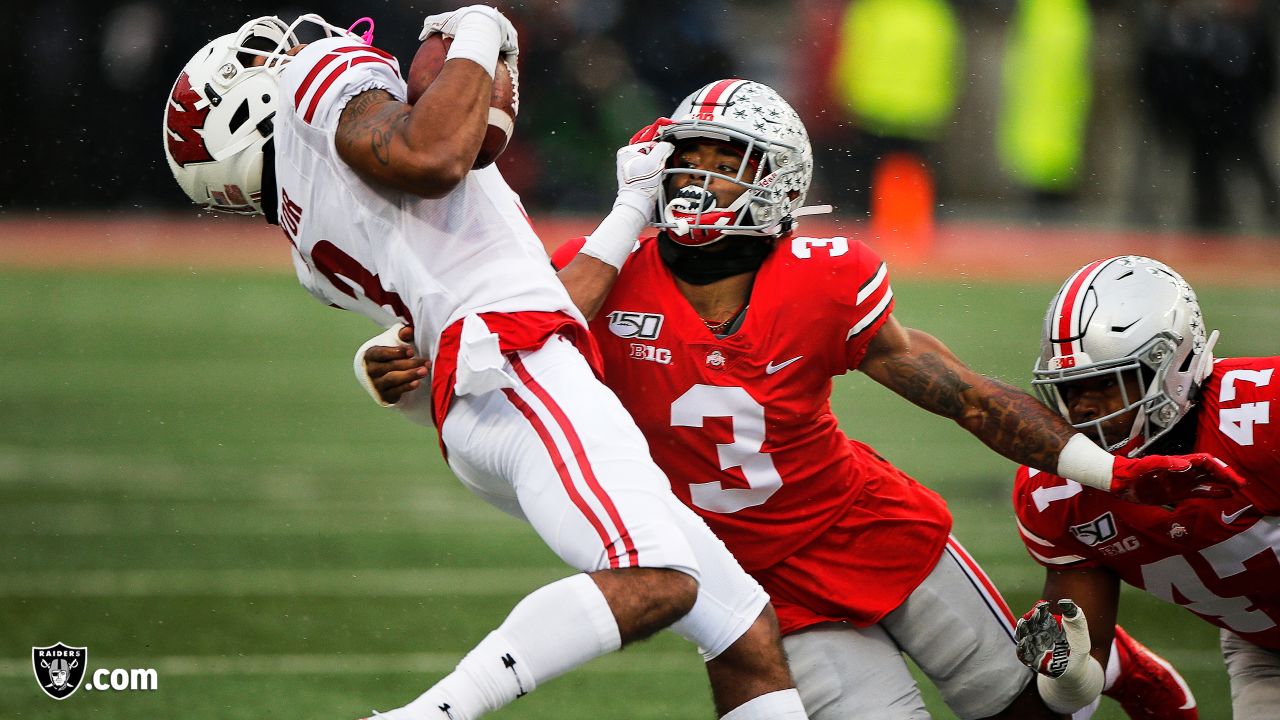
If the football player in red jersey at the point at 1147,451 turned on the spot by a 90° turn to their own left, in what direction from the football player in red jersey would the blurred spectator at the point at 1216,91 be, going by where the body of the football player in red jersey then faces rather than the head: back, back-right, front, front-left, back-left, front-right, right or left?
back-left

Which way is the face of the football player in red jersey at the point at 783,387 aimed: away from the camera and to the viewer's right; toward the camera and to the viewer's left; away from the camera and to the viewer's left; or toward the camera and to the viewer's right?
toward the camera and to the viewer's left

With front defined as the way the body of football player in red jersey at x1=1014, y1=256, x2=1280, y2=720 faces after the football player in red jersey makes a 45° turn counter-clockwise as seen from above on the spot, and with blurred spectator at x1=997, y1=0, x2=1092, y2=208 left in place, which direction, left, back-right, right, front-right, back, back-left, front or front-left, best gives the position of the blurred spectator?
back

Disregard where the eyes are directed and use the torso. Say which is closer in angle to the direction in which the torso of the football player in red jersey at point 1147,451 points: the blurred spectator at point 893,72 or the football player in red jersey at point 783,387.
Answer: the football player in red jersey

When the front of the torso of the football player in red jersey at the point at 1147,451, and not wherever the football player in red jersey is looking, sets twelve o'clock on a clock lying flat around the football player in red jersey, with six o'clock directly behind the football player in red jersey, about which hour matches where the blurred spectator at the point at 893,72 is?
The blurred spectator is roughly at 4 o'clock from the football player in red jersey.

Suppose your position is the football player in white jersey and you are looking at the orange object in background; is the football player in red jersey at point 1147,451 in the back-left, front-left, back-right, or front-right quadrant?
front-right

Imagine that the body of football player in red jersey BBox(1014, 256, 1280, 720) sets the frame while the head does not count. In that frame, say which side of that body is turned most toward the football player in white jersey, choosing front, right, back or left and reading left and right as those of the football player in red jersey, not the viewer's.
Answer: front

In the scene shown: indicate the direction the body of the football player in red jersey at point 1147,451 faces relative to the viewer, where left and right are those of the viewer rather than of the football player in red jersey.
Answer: facing the viewer and to the left of the viewer

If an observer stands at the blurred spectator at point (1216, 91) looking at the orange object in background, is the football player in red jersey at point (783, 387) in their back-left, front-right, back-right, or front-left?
front-left

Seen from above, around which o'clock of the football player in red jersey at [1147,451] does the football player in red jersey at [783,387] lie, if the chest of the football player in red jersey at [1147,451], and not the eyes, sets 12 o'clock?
the football player in red jersey at [783,387] is roughly at 1 o'clock from the football player in red jersey at [1147,451].

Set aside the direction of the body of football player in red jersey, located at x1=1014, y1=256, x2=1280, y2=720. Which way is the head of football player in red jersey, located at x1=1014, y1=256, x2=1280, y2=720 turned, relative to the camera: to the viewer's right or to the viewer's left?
to the viewer's left
